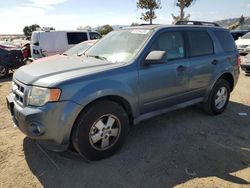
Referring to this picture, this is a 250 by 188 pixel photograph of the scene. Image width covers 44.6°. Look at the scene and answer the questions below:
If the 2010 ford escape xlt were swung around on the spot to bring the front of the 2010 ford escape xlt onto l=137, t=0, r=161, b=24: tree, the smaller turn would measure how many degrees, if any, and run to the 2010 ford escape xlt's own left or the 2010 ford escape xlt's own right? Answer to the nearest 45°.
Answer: approximately 135° to the 2010 ford escape xlt's own right

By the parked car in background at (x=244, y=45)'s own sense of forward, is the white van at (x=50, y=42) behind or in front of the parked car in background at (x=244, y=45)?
in front

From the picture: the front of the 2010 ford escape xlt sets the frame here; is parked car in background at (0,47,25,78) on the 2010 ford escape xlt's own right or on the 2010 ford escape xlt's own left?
on the 2010 ford escape xlt's own right

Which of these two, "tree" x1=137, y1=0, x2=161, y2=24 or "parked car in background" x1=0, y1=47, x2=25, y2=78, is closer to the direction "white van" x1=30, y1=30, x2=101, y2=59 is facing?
the tree

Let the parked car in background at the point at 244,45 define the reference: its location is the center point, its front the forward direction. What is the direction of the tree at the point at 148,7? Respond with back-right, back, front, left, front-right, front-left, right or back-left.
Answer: right

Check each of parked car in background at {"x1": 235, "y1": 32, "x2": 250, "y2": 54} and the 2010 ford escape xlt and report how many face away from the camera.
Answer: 0

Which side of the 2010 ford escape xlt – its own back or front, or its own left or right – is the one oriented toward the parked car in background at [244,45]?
back

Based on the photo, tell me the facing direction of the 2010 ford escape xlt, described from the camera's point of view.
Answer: facing the viewer and to the left of the viewer

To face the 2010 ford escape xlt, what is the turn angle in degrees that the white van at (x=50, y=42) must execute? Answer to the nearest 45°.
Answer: approximately 135° to its right

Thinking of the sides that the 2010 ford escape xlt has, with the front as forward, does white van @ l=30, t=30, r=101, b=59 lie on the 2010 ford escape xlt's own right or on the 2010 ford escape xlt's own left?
on the 2010 ford escape xlt's own right

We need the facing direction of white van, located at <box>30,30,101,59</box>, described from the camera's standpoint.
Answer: facing away from the viewer and to the right of the viewer

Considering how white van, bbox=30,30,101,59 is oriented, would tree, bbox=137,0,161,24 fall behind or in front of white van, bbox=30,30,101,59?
in front
